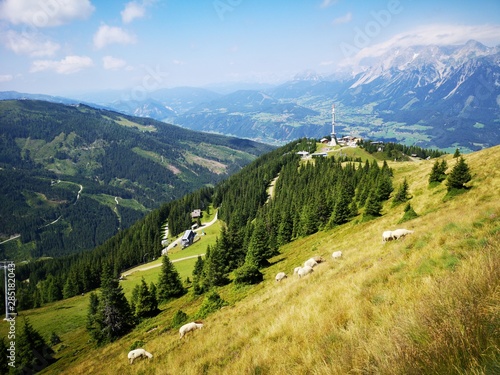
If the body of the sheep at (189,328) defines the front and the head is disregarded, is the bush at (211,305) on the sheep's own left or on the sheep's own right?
on the sheep's own left

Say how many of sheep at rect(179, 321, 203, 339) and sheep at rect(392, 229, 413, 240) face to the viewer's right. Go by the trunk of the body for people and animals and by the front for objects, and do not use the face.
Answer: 2

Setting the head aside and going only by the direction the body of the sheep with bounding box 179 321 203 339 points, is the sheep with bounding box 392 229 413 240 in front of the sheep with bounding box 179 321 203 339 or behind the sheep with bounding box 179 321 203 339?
in front

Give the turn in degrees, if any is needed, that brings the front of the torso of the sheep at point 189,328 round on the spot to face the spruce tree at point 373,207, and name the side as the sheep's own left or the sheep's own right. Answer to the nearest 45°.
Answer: approximately 45° to the sheep's own left

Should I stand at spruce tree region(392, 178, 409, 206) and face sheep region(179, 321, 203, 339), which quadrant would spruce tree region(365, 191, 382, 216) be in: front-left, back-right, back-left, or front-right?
front-right

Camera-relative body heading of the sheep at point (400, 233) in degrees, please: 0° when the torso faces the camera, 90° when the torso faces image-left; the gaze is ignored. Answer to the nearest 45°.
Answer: approximately 270°

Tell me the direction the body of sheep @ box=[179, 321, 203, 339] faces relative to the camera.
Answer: to the viewer's right

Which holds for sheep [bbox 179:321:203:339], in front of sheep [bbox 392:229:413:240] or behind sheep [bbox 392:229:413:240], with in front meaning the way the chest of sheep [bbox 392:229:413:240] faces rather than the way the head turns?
behind

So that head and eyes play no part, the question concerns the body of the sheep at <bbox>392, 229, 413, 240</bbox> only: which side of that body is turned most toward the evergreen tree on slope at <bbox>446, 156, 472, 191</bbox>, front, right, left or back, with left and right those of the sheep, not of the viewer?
left

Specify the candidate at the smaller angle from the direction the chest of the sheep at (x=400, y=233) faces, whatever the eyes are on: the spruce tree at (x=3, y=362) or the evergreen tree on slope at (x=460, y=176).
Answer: the evergreen tree on slope

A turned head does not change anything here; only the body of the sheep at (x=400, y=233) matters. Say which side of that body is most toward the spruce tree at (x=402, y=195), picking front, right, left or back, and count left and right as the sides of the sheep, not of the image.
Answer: left
